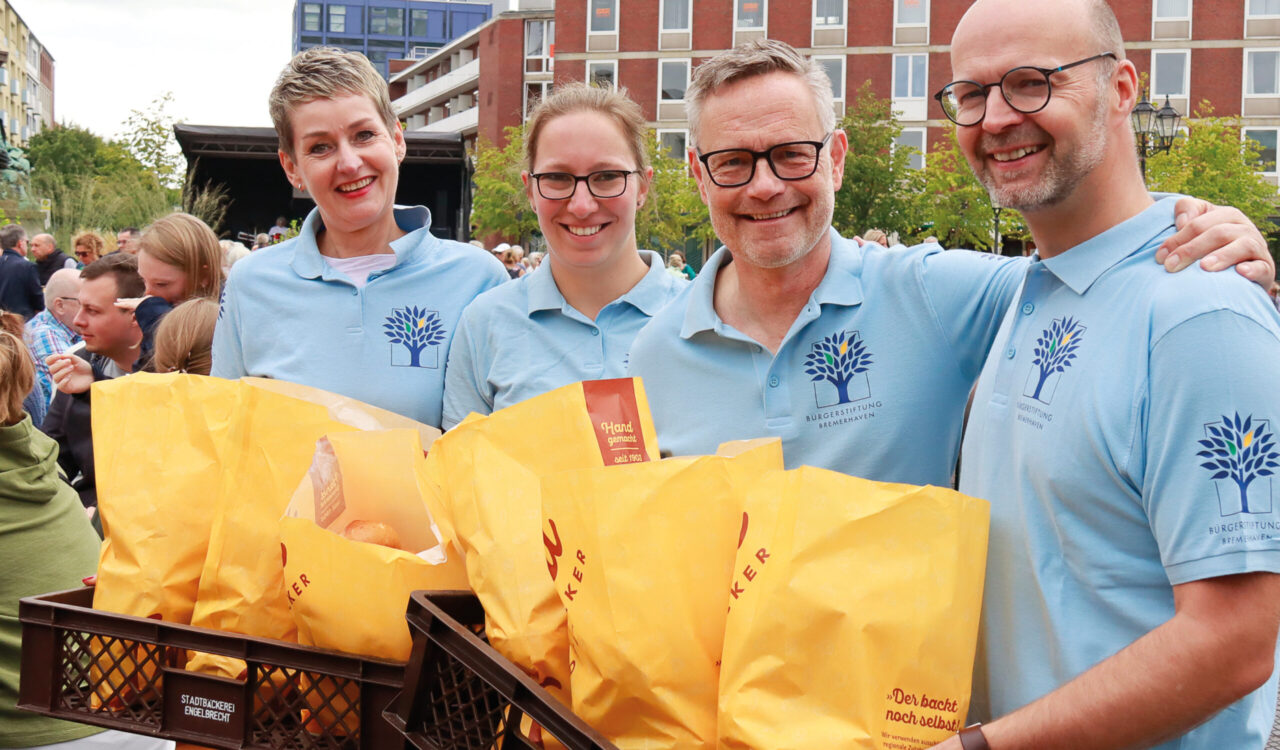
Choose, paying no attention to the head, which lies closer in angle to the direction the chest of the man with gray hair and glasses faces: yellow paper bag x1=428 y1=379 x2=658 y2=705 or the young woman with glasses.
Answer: the yellow paper bag

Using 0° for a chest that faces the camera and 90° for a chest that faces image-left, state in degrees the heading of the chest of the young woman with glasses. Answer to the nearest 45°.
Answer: approximately 0°

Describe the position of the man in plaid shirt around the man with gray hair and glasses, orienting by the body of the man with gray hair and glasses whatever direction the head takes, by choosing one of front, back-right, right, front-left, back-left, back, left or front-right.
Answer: back-right

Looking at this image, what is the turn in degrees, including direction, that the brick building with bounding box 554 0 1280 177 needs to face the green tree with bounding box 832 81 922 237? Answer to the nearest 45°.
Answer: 0° — it already faces it

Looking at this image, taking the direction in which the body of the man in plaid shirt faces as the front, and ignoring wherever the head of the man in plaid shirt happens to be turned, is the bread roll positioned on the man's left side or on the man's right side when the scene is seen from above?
on the man's right side

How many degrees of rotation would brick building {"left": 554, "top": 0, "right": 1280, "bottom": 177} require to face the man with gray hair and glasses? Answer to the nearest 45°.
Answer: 0° — it already faces them

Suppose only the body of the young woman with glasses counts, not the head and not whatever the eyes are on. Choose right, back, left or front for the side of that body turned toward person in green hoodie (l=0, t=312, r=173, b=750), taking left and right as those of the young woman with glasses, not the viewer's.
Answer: right

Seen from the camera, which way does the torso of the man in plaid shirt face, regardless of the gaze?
to the viewer's right

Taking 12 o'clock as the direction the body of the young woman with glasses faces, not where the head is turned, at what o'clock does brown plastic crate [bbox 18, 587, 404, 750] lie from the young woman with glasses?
The brown plastic crate is roughly at 1 o'clock from the young woman with glasses.

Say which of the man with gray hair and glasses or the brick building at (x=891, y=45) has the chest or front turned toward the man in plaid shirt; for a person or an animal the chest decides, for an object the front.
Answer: the brick building
